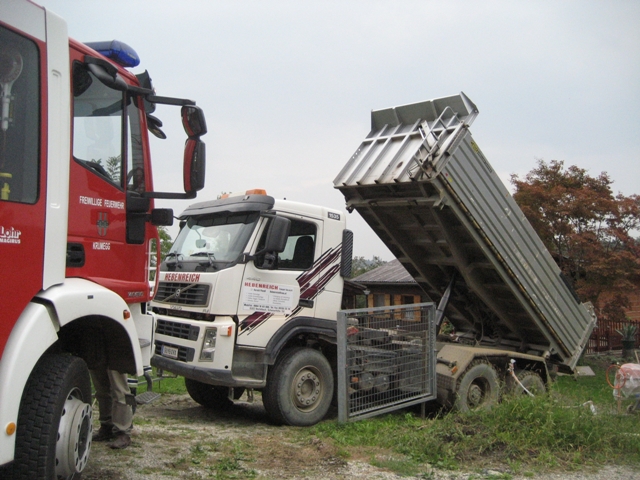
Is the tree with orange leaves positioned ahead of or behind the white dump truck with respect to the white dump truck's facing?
behind

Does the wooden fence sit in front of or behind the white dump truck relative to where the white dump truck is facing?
behind

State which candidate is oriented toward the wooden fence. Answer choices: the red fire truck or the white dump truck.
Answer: the red fire truck

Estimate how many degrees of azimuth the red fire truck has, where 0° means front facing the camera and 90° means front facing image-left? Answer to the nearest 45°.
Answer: approximately 225°

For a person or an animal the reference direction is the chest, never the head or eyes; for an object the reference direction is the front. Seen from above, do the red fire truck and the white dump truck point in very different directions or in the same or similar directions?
very different directions

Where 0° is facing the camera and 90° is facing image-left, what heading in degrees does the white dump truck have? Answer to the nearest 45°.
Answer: approximately 45°

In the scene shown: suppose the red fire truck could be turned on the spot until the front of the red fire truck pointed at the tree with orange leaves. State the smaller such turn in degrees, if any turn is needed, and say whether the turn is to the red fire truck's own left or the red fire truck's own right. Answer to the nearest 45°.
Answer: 0° — it already faces it
